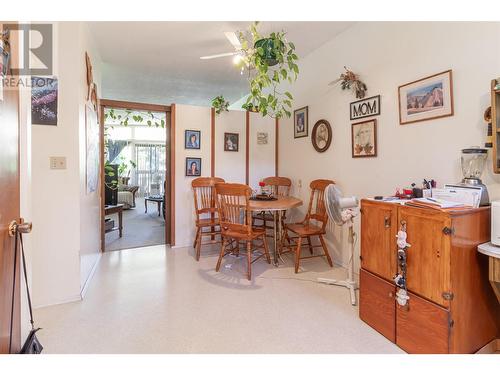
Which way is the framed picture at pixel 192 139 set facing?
toward the camera

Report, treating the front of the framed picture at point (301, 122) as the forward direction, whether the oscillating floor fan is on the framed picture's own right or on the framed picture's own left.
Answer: on the framed picture's own left

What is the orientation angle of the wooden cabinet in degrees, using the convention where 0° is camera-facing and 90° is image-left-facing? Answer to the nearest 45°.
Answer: approximately 45°

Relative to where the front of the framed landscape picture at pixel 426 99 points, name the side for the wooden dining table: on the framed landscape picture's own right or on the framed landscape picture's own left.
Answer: on the framed landscape picture's own right

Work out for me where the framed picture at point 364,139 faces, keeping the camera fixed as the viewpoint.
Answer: facing the viewer and to the left of the viewer

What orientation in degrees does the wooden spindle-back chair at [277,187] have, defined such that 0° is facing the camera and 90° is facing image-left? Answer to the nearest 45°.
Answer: approximately 45°

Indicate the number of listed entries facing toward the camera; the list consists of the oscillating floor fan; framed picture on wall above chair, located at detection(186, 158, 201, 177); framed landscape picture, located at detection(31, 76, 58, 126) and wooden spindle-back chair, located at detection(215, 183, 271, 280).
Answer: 2

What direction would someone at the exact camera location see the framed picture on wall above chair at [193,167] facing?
facing the viewer

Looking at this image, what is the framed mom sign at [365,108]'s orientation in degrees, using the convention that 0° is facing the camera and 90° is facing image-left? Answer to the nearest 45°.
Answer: approximately 45°

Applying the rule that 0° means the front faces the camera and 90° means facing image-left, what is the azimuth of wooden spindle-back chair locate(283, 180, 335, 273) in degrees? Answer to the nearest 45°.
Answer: approximately 45°

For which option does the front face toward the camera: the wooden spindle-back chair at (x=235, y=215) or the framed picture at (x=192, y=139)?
the framed picture
